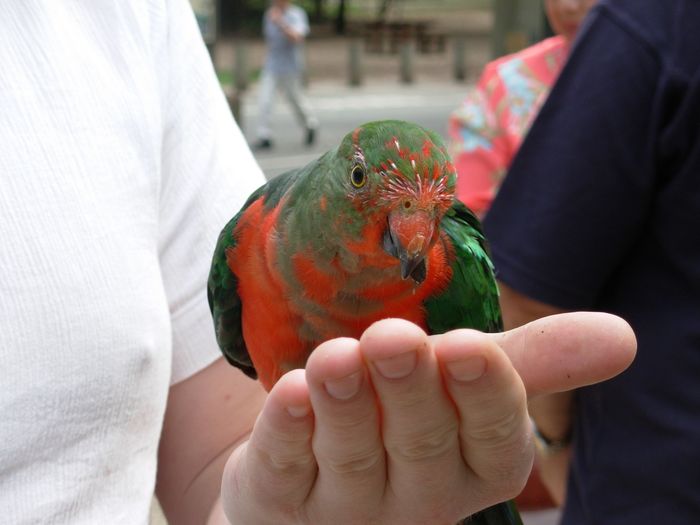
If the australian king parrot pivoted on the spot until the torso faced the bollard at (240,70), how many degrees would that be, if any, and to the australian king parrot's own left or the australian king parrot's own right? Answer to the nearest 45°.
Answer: approximately 180°

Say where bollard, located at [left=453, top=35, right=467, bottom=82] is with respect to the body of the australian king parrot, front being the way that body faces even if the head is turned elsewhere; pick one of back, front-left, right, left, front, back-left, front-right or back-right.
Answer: back

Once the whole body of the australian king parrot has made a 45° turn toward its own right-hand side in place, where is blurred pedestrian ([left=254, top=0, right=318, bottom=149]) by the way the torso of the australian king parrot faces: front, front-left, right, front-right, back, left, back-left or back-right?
back-right

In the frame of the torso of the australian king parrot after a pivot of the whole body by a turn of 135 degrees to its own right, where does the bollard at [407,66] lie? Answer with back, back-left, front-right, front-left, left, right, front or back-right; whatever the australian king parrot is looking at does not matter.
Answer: front-right

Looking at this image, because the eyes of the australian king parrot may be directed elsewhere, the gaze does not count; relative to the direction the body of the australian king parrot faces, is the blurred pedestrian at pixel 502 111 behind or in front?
behind

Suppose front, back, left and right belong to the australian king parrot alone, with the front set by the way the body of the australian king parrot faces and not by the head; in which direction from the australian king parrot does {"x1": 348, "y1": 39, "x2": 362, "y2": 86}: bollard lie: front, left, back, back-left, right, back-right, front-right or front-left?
back

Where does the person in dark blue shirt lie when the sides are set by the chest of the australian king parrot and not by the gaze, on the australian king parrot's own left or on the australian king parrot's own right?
on the australian king parrot's own left

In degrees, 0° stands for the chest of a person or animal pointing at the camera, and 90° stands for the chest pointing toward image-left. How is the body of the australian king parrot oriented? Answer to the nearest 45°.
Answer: approximately 0°

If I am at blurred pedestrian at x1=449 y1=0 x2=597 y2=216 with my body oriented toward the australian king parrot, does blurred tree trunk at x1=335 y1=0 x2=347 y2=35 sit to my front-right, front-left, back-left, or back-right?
back-right

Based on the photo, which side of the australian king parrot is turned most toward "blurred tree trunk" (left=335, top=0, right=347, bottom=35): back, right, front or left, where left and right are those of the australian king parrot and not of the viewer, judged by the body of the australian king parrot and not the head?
back
